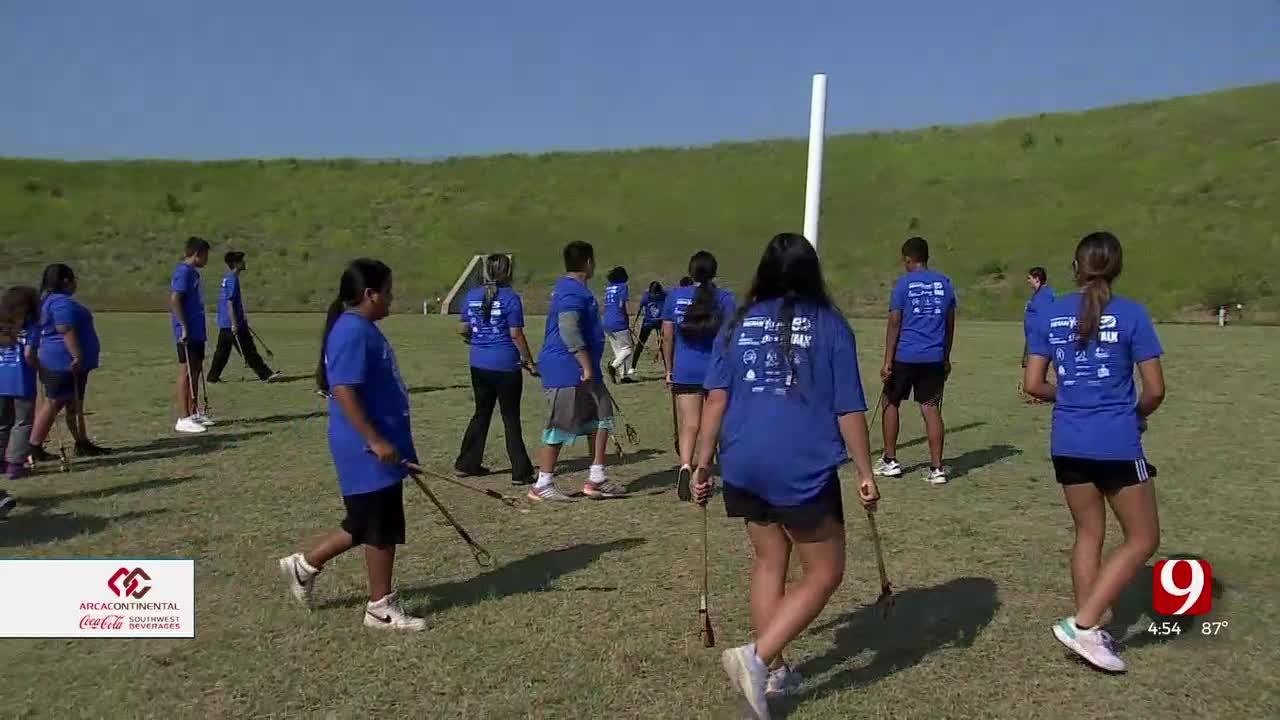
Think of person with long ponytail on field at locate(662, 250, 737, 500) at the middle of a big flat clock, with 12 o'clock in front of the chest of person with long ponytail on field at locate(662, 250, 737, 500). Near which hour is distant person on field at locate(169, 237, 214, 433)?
distant person on field at locate(169, 237, 214, 433) is roughly at 10 o'clock from person with long ponytail on field at locate(662, 250, 737, 500).

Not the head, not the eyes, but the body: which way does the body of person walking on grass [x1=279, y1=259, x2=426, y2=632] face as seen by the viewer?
to the viewer's right

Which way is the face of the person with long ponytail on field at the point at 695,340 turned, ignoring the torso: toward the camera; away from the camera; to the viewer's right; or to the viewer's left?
away from the camera

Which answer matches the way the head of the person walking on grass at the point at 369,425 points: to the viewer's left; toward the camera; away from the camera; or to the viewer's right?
to the viewer's right

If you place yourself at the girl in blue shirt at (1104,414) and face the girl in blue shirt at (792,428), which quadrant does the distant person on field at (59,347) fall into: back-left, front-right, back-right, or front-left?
front-right

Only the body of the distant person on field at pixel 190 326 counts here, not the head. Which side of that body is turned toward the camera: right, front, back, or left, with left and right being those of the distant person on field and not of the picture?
right

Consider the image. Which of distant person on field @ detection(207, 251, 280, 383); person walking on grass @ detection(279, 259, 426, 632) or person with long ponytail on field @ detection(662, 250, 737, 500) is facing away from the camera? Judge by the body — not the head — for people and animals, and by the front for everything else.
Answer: person with long ponytail on field @ detection(662, 250, 737, 500)

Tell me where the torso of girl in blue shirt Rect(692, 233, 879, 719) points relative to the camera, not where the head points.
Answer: away from the camera

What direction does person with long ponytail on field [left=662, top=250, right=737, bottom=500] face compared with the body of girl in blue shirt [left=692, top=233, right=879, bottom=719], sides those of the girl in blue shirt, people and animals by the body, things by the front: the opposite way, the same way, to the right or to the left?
the same way

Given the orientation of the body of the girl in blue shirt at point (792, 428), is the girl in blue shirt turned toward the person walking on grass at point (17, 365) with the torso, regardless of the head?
no

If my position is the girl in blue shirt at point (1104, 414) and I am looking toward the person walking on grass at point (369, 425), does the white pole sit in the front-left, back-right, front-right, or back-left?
front-right

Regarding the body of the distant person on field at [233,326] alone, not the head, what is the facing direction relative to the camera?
to the viewer's right

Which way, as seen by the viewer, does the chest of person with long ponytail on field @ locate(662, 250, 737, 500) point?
away from the camera

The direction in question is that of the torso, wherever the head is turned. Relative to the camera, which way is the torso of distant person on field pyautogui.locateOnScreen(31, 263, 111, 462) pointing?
to the viewer's right

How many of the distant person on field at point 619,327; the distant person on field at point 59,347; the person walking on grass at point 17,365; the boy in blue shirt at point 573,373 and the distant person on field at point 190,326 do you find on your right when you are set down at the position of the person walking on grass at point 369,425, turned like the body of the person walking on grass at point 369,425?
0

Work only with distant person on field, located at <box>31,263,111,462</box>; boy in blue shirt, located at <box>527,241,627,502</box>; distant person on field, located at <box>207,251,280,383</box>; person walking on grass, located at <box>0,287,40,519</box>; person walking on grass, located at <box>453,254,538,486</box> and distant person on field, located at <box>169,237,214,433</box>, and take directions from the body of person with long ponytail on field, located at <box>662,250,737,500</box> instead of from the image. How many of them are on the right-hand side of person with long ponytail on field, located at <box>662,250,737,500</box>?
0

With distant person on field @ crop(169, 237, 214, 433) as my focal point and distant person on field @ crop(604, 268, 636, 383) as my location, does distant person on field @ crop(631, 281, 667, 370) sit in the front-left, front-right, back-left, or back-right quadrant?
back-right
